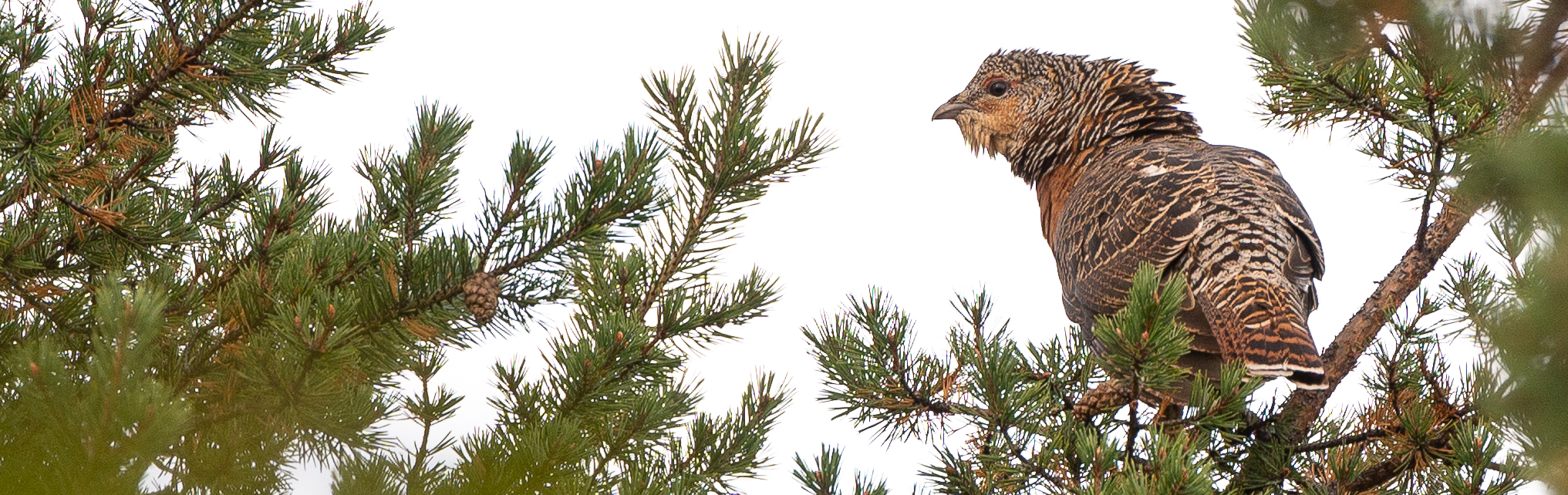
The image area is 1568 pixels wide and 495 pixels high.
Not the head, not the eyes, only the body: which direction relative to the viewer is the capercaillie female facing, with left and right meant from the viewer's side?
facing away from the viewer and to the left of the viewer
